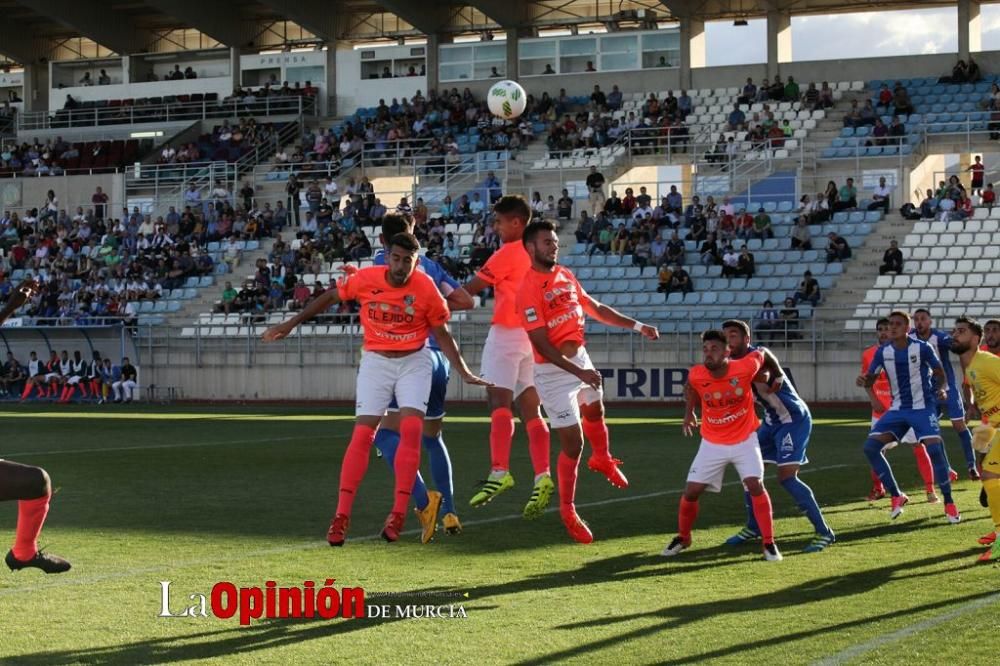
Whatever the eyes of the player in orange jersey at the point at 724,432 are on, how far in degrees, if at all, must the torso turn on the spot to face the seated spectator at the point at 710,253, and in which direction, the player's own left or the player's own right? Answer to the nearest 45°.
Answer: approximately 180°

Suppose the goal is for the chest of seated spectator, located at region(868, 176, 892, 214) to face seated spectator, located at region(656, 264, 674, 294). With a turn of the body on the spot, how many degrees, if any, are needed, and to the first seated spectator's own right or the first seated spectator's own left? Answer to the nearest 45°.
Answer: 0° — they already face them

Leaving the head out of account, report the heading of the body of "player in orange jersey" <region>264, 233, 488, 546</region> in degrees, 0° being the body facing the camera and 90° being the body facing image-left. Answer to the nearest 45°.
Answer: approximately 0°

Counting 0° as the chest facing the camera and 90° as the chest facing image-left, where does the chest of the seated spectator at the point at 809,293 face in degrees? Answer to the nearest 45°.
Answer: approximately 45°

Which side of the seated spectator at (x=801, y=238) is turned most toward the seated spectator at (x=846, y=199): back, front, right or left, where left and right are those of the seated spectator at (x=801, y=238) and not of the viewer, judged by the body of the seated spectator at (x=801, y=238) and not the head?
back

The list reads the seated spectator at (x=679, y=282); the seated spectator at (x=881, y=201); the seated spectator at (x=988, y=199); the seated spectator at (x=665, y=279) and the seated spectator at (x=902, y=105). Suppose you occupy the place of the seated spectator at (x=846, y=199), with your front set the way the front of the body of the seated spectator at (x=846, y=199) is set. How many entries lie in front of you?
2

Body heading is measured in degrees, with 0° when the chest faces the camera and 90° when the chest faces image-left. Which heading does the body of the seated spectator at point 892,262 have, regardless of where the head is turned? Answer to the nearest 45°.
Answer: approximately 45°

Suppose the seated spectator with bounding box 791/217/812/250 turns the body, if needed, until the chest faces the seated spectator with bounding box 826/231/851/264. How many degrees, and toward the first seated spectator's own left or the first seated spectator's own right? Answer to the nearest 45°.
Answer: approximately 90° to the first seated spectator's own left

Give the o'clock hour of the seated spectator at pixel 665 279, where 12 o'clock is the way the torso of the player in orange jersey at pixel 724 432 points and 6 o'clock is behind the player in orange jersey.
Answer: The seated spectator is roughly at 6 o'clock from the player in orange jersey.

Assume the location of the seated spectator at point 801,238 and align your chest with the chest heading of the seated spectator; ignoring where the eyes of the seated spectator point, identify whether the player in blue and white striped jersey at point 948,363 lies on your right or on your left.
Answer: on your left

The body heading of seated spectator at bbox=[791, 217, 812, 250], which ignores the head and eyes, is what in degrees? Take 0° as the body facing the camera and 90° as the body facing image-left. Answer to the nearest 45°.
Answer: approximately 45°

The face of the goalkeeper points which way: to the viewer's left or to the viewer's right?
to the viewer's left

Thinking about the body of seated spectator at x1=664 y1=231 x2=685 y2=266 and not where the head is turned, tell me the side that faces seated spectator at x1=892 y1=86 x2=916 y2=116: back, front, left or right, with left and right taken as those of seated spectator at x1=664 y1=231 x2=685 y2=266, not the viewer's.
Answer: back
